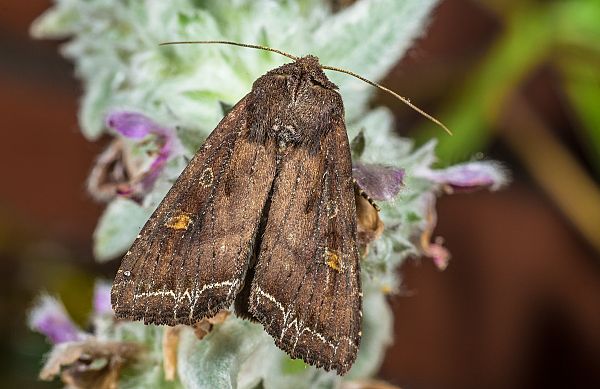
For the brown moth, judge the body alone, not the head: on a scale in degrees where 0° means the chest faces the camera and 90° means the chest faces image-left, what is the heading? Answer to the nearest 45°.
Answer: approximately 180°
